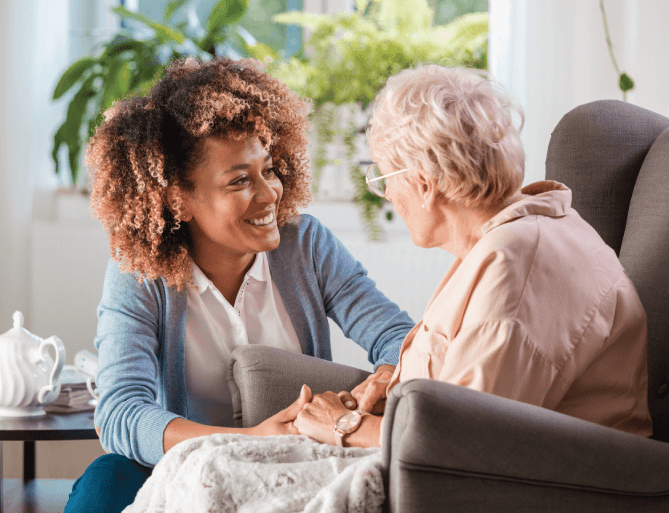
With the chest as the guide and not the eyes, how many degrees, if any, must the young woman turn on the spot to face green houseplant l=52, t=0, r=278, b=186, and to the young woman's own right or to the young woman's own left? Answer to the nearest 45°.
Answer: approximately 135° to the young woman's own left

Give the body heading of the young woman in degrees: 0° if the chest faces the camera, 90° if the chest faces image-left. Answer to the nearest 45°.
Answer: approximately 315°

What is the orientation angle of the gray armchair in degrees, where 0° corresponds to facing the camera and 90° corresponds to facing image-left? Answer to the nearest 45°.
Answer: approximately 45°

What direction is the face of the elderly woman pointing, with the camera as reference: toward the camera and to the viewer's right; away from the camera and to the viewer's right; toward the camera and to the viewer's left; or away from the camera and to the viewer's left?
away from the camera and to the viewer's left

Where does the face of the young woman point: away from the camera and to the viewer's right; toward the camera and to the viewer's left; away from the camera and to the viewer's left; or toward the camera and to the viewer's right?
toward the camera and to the viewer's right
